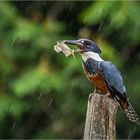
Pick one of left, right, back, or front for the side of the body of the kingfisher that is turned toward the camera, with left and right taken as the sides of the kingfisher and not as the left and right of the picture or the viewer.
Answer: left
